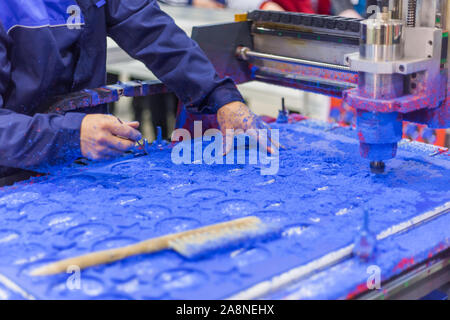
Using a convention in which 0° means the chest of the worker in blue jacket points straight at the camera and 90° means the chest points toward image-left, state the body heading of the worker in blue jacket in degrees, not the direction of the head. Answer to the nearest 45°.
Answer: approximately 315°

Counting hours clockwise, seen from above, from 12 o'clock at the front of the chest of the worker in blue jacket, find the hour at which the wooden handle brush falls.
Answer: The wooden handle brush is roughly at 1 o'clock from the worker in blue jacket.
